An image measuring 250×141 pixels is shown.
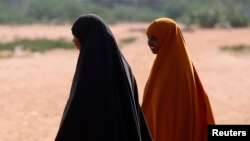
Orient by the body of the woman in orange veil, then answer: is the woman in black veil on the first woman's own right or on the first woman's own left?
on the first woman's own left

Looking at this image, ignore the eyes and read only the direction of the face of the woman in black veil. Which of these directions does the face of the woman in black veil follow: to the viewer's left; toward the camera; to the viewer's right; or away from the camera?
to the viewer's left

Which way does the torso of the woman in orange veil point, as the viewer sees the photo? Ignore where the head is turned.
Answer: to the viewer's left
